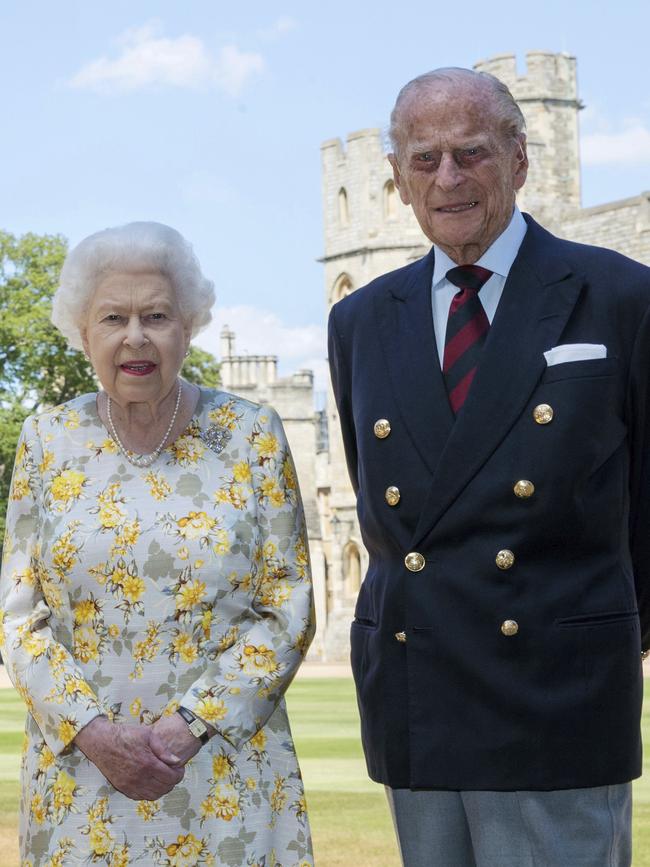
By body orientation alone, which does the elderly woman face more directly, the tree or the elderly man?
the elderly man

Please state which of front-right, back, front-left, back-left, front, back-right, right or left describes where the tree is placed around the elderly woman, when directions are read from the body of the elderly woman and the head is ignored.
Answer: back

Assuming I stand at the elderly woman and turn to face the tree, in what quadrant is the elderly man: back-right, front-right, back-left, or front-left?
back-right

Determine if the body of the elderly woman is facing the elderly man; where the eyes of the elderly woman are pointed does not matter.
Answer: no

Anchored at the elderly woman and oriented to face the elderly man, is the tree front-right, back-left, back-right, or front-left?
back-left

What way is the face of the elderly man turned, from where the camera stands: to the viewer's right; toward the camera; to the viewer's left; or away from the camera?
toward the camera

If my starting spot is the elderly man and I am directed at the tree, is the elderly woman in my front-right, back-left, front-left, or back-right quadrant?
front-left

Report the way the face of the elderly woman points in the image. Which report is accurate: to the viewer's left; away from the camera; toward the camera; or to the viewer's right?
toward the camera

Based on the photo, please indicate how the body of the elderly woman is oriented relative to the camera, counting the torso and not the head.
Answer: toward the camera
